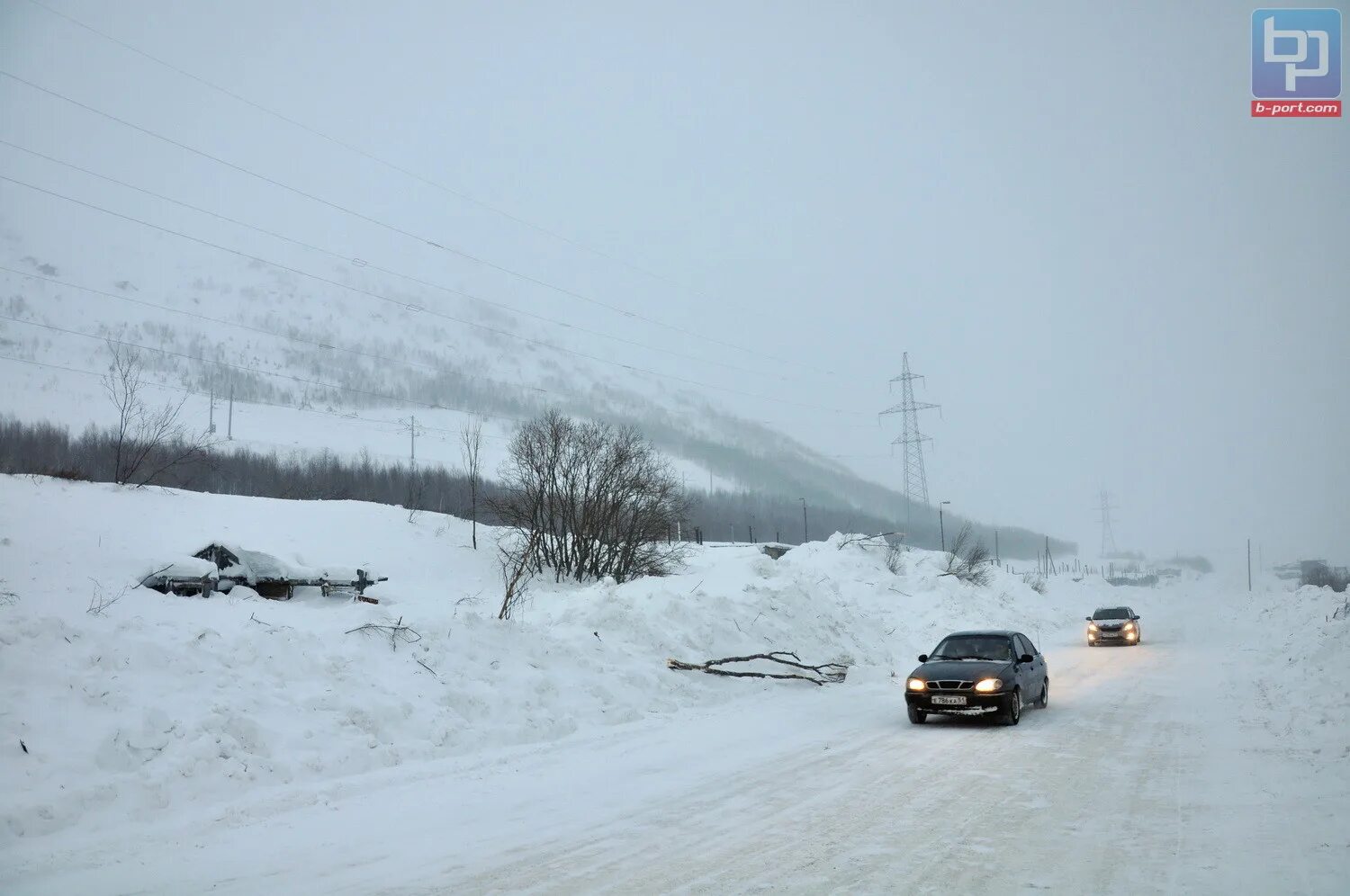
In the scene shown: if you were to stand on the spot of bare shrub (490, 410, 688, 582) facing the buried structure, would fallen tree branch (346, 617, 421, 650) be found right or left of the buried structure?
left

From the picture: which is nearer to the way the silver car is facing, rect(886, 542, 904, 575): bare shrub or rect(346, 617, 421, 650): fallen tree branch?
the fallen tree branch

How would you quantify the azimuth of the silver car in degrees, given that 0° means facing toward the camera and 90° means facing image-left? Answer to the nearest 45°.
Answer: approximately 0°

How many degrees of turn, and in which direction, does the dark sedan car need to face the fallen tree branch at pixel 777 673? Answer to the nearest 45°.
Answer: approximately 90° to its right

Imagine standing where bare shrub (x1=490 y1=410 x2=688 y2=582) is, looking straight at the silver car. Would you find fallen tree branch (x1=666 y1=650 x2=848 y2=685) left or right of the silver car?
right

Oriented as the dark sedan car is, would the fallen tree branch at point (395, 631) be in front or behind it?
in front

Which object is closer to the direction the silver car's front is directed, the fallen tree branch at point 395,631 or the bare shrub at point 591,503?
the fallen tree branch

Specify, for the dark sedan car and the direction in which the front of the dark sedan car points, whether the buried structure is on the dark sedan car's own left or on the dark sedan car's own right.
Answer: on the dark sedan car's own right

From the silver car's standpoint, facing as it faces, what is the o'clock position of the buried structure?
The buried structure is roughly at 2 o'clock from the silver car.

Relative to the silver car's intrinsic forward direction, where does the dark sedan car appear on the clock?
The dark sedan car is roughly at 12 o'clock from the silver car.

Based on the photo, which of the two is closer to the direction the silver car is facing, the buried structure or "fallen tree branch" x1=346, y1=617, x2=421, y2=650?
the fallen tree branch
